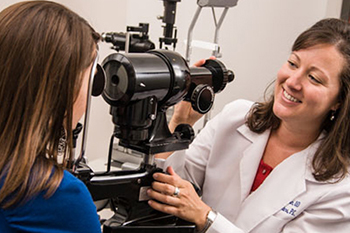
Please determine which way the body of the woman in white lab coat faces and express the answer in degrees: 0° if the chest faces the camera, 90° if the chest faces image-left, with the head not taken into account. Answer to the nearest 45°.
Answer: approximately 45°

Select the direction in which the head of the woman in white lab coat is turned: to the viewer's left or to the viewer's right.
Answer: to the viewer's left
